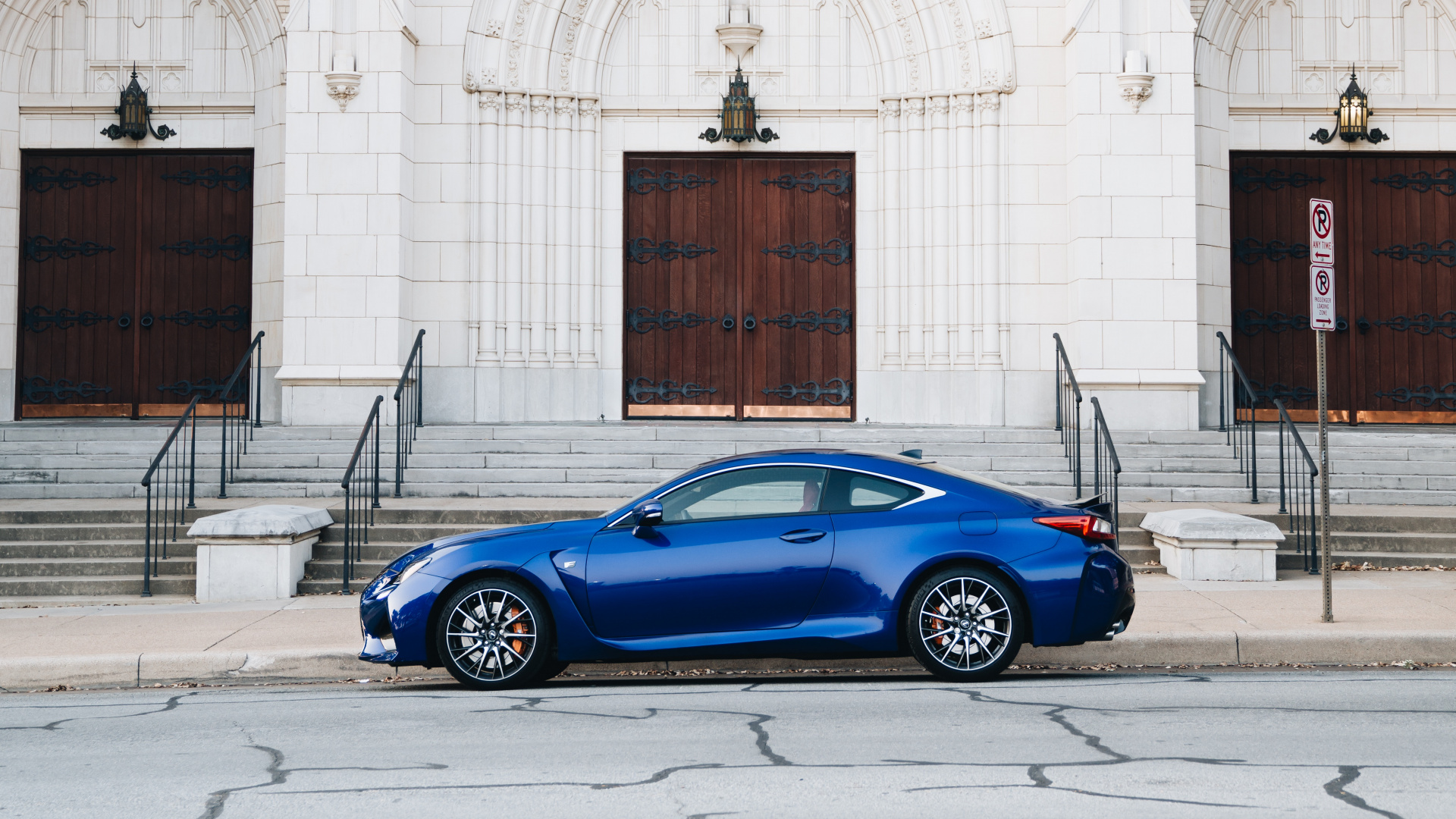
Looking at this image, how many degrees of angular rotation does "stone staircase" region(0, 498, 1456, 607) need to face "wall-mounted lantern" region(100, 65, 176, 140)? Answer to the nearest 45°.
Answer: approximately 135° to its right

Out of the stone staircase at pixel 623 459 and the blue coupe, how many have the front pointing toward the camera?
1

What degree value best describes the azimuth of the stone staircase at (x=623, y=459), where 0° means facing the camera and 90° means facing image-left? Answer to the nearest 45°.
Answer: approximately 0°

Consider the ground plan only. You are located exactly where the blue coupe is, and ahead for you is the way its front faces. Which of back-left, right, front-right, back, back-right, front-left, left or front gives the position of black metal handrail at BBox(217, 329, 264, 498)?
front-right

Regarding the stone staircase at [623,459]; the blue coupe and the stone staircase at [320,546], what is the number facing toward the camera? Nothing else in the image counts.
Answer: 2

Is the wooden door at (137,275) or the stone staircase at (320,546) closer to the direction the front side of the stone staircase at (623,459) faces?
the stone staircase

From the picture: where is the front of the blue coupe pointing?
to the viewer's left

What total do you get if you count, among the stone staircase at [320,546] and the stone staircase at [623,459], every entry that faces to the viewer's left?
0

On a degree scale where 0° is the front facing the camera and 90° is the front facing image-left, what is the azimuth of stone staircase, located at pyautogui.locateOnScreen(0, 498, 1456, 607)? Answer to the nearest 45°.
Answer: approximately 0°

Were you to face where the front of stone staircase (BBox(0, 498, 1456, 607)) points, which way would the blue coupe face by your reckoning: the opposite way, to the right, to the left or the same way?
to the right
